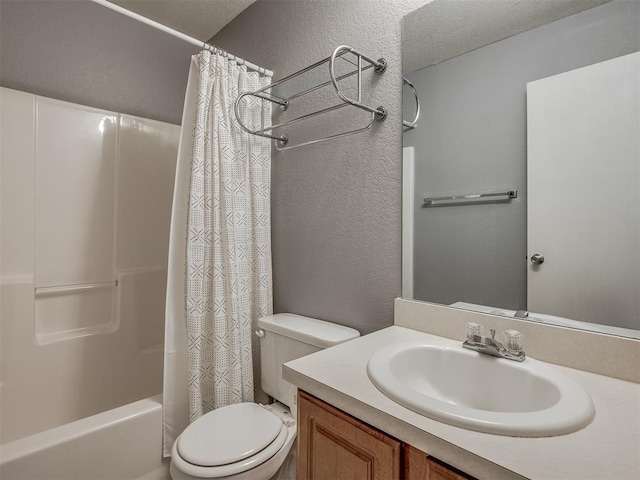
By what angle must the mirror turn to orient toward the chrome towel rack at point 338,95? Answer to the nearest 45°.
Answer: approximately 45° to its right

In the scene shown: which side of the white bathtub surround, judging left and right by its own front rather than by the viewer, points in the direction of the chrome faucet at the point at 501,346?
front

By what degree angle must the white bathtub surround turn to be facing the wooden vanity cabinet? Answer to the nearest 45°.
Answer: approximately 45° to its right

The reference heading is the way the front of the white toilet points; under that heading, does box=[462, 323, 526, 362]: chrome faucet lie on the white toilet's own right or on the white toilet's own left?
on the white toilet's own left

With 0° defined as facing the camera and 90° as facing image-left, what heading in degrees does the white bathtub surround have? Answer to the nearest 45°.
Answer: approximately 315°

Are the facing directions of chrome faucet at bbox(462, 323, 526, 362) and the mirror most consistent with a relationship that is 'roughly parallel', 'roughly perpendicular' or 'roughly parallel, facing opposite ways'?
roughly parallel

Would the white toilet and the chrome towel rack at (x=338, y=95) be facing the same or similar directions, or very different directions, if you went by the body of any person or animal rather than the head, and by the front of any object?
same or similar directions

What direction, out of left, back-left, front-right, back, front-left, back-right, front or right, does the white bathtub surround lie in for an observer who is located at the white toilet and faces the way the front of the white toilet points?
right

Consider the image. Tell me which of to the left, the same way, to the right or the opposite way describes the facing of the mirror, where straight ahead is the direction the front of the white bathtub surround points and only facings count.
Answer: the opposite way

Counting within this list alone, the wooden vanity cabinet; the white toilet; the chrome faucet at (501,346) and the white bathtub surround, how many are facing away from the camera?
0

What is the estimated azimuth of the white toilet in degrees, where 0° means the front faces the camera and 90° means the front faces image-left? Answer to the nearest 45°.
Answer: approximately 45°

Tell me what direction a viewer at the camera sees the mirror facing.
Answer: facing the viewer and to the left of the viewer

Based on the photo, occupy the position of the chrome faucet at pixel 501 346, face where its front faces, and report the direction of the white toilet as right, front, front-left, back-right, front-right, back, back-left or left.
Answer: front-right

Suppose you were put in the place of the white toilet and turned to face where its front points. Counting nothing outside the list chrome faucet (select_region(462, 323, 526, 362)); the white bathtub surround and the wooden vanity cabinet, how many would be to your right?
1

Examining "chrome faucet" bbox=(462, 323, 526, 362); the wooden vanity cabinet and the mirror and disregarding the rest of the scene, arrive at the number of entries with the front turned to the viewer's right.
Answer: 0
